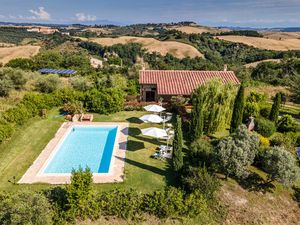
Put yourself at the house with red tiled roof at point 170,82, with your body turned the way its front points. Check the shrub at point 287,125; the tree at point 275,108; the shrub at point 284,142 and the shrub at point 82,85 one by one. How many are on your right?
1

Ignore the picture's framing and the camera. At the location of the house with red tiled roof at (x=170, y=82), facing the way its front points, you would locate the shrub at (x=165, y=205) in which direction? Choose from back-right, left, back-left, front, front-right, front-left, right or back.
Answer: front

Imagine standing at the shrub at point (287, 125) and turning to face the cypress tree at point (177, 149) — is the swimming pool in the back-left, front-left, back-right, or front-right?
front-right

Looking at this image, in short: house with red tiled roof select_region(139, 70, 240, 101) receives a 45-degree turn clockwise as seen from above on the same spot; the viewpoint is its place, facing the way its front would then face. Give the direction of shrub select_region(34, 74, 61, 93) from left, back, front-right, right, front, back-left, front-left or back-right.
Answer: front-right

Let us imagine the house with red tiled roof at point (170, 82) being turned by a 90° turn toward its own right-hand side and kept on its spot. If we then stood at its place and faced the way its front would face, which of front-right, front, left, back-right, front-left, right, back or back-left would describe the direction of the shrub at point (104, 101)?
front-left

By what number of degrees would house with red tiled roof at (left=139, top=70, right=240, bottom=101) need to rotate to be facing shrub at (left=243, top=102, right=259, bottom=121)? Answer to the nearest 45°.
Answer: approximately 45° to its left

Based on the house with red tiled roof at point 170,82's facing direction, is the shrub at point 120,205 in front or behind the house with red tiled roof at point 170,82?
in front

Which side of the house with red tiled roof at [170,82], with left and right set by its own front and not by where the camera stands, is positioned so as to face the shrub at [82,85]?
right

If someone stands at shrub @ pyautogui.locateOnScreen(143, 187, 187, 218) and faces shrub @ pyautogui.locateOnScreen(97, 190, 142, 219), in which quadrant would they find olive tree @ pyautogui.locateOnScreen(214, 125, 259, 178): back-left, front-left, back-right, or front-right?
back-right

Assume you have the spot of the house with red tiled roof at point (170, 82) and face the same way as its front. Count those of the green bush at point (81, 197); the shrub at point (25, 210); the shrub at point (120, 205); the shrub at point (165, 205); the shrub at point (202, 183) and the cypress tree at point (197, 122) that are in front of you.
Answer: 6

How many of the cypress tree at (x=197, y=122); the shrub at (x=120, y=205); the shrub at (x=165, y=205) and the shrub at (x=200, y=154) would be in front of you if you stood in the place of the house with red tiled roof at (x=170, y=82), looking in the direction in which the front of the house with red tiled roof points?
4

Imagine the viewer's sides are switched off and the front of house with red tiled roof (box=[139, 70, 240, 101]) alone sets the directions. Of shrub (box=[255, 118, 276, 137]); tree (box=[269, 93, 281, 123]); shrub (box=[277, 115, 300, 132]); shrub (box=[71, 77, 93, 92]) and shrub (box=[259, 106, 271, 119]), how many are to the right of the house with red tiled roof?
1

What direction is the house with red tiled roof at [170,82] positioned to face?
toward the camera

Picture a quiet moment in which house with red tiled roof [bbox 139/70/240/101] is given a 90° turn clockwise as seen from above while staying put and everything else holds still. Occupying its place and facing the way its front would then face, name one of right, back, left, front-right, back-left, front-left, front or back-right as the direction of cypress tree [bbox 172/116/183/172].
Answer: left

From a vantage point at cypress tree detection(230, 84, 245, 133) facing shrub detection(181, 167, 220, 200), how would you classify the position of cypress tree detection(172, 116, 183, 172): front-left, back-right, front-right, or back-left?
front-right

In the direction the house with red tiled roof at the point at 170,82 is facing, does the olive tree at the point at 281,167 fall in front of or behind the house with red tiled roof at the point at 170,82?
in front

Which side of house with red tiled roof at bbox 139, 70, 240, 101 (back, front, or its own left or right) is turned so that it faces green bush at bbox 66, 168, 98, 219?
front

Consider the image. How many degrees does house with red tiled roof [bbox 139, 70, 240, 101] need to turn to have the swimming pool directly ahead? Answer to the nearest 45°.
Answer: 0° — it already faces it

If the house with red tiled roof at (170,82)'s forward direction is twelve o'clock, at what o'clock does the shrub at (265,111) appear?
The shrub is roughly at 10 o'clock from the house with red tiled roof.

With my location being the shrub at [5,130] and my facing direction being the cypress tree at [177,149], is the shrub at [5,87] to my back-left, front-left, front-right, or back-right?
back-left
